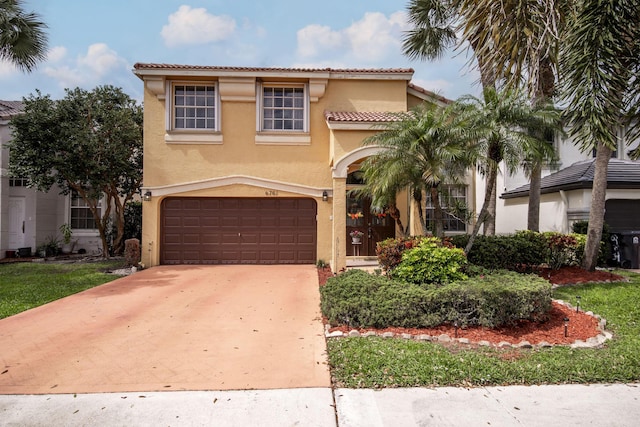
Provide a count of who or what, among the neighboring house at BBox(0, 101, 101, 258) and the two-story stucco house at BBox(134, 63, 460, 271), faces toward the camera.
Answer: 2

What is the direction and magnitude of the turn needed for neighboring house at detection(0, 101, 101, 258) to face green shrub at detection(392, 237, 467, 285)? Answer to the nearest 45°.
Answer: approximately 45° to its left

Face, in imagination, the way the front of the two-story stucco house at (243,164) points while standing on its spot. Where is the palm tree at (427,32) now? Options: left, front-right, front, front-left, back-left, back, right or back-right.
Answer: left

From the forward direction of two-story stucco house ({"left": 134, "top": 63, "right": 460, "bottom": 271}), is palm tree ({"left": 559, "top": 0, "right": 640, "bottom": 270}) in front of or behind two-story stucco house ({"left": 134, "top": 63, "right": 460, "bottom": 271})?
in front

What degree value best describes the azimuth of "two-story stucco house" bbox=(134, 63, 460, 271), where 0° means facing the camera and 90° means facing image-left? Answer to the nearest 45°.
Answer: approximately 0°

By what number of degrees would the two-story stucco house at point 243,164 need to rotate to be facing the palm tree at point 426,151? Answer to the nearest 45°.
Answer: approximately 45° to its left

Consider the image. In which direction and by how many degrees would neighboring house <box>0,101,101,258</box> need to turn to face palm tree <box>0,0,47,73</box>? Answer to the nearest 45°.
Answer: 0° — it already faces it

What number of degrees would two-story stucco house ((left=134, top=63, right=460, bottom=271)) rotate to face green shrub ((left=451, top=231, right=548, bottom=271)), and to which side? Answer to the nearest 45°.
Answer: approximately 45° to its left

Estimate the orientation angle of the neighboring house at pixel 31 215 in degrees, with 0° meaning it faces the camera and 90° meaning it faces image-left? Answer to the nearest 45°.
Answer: approximately 0°

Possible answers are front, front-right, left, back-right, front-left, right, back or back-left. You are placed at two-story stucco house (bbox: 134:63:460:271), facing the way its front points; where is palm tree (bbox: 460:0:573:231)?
front-left

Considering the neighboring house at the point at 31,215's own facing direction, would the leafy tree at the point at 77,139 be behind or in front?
in front

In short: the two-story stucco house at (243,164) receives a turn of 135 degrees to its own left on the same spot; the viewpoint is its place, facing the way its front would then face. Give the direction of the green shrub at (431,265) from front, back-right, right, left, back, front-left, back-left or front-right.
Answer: right

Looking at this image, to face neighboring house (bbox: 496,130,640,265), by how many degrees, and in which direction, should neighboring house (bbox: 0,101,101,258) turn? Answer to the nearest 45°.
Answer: approximately 45° to its left

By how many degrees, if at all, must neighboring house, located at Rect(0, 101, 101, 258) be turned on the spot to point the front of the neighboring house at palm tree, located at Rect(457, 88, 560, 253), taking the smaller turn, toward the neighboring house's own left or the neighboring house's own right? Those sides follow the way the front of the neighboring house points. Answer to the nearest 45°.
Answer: approximately 45° to the neighboring house's own left
